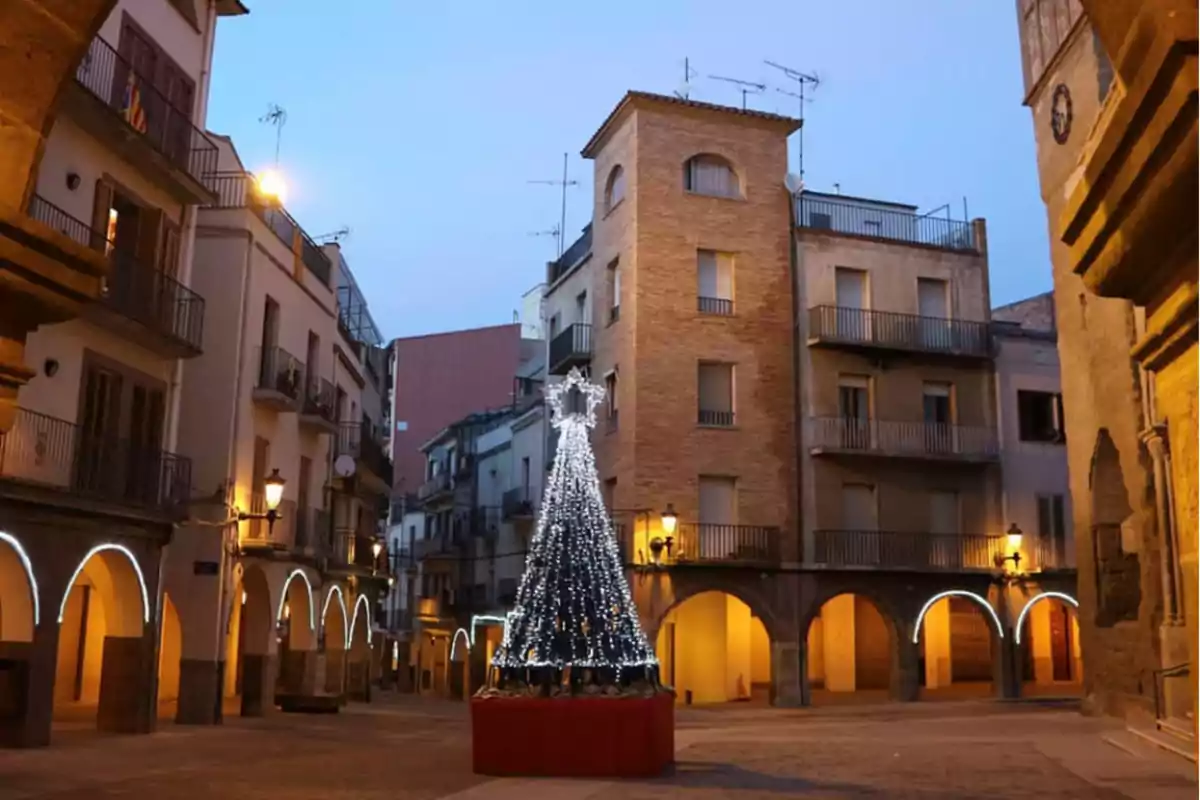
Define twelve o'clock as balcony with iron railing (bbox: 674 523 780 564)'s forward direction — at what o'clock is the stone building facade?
The stone building facade is roughly at 11 o'clock from the balcony with iron railing.

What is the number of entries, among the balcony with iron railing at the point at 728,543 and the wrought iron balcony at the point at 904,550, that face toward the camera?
2

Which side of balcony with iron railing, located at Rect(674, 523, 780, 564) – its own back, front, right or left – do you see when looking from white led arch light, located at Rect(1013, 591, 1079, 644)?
left

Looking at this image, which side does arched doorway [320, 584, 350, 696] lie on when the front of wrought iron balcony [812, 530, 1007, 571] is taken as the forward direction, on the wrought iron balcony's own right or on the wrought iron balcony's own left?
on the wrought iron balcony's own right

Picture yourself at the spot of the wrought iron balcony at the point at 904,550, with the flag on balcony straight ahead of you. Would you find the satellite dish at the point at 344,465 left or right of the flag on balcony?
right

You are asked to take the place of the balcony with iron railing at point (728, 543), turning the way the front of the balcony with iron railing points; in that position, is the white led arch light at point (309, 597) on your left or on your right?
on your right

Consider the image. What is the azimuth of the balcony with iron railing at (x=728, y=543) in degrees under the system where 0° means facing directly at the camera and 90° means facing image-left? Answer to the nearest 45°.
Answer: approximately 0°

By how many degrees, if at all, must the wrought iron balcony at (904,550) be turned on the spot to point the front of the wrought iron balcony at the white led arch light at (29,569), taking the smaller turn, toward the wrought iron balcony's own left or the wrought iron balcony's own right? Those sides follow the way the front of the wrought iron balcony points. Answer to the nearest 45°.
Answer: approximately 45° to the wrought iron balcony's own right

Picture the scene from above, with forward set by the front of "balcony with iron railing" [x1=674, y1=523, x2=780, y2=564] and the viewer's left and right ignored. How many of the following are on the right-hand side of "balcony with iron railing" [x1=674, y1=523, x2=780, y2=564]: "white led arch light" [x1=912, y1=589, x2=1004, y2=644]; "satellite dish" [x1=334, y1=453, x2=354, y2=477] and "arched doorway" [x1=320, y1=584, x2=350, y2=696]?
2

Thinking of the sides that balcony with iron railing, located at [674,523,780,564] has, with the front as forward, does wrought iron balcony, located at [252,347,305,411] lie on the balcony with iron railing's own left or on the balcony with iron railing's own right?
on the balcony with iron railing's own right

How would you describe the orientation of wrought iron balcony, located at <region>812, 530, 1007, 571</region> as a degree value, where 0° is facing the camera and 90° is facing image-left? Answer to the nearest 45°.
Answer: approximately 0°

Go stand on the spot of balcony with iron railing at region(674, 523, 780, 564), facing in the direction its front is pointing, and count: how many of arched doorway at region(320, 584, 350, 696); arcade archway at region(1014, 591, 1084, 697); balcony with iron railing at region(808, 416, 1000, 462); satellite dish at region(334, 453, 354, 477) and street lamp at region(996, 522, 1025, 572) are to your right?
2

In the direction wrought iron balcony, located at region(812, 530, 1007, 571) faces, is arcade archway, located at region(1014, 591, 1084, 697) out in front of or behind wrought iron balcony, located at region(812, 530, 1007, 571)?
behind

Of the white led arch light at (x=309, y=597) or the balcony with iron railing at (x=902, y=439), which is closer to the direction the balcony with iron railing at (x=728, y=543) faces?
the white led arch light

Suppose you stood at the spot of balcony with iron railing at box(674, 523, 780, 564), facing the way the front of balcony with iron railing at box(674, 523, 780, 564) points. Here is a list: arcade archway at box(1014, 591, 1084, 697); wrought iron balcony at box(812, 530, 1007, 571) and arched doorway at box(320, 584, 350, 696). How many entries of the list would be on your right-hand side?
1
